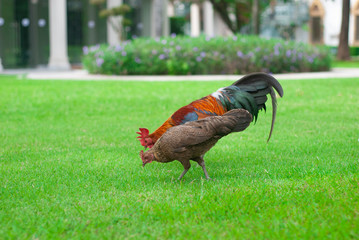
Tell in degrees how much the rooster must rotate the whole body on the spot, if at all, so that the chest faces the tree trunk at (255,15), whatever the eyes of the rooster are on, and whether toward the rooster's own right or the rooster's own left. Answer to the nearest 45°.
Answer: approximately 90° to the rooster's own right

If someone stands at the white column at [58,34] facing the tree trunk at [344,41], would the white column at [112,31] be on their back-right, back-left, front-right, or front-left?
front-left

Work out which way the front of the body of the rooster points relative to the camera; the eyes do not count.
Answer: to the viewer's left

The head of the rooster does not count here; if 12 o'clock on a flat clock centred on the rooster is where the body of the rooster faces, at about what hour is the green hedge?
The green hedge is roughly at 3 o'clock from the rooster.

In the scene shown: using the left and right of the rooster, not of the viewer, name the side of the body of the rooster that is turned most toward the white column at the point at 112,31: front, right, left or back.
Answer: right

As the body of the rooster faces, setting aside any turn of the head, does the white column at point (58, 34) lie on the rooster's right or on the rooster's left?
on the rooster's right

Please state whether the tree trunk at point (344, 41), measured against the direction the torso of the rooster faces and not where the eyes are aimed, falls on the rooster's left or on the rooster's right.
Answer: on the rooster's right
